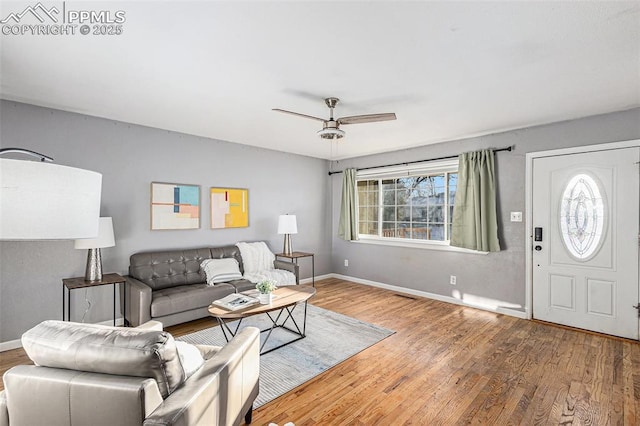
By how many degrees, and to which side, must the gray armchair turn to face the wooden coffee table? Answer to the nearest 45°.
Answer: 0° — it already faces it

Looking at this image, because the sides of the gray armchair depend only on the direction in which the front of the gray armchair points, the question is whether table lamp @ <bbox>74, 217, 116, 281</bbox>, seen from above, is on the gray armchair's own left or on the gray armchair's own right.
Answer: on the gray armchair's own left

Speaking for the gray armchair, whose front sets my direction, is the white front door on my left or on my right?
on my right

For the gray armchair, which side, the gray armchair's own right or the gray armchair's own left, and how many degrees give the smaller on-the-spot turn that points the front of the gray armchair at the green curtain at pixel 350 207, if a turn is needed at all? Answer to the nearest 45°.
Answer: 0° — it already faces it

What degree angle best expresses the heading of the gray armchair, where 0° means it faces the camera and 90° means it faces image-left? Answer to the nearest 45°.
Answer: approximately 225°

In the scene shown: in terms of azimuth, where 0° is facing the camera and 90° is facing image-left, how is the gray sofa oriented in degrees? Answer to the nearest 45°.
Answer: approximately 315°

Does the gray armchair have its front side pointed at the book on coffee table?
yes

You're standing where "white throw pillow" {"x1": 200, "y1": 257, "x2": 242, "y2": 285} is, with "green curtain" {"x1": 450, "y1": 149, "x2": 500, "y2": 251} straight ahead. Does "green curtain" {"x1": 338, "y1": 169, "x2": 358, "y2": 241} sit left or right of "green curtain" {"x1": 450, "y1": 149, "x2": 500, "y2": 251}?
left

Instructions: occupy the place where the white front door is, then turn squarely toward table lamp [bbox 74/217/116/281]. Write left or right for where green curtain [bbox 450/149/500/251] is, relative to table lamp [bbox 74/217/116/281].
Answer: right

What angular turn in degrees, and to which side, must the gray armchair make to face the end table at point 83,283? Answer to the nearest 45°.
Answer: approximately 45° to its left
